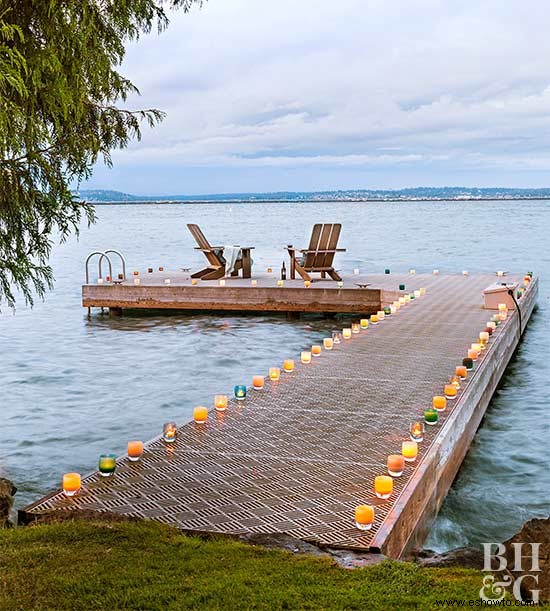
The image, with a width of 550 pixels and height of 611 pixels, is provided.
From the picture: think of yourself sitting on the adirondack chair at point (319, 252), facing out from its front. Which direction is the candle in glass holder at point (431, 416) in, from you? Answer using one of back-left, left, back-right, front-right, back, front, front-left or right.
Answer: back-left

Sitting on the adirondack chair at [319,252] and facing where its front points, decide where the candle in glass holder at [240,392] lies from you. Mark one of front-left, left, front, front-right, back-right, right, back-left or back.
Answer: back-left

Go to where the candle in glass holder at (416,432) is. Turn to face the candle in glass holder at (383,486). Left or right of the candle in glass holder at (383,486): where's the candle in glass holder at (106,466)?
right

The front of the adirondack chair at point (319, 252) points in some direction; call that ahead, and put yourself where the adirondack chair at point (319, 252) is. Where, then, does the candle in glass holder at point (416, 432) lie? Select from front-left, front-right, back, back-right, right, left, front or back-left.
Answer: back-left

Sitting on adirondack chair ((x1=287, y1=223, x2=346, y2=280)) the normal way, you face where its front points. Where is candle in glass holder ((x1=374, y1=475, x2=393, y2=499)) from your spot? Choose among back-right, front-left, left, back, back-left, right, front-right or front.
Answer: back-left

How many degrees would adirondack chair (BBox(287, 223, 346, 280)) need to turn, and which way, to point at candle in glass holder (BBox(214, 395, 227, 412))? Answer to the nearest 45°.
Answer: approximately 135° to its left

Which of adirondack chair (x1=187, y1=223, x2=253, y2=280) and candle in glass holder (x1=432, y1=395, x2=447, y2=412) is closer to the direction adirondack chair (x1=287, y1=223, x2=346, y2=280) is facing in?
the adirondack chair

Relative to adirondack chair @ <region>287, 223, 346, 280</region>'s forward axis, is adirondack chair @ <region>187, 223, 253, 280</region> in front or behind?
in front
